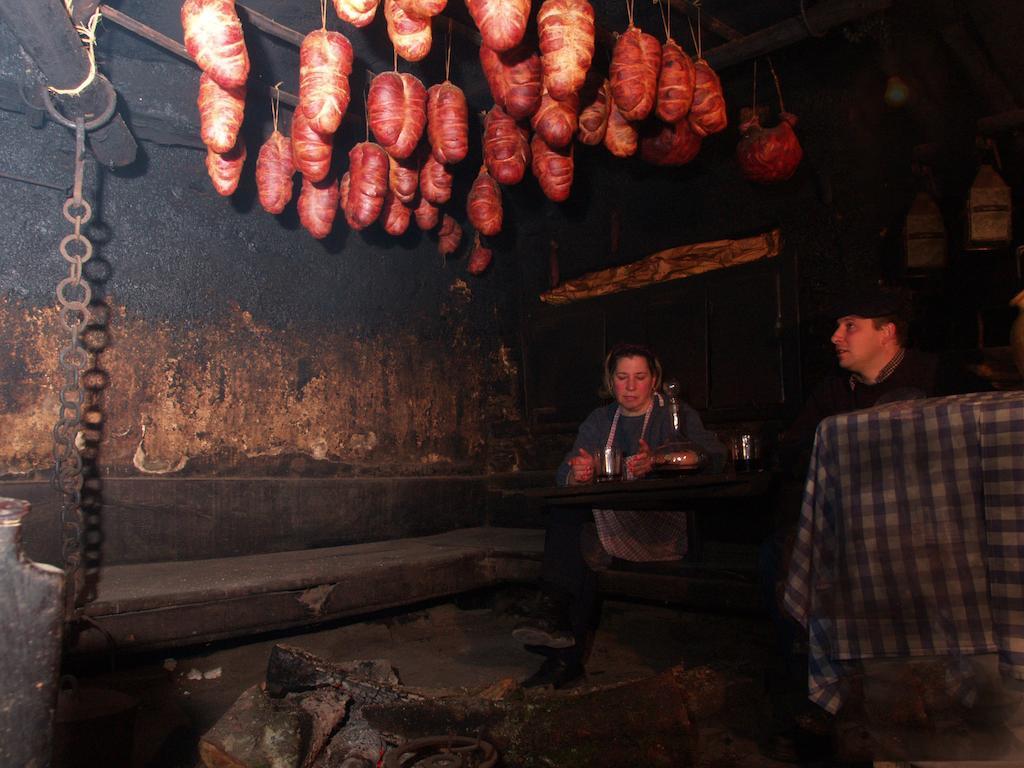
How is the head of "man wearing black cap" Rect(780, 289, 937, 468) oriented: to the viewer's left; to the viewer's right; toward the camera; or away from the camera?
to the viewer's left

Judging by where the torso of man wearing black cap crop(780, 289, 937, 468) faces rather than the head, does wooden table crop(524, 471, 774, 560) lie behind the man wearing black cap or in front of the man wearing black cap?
in front

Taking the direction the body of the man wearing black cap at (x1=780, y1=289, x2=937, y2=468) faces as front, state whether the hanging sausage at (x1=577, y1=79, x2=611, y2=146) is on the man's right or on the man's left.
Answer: on the man's right

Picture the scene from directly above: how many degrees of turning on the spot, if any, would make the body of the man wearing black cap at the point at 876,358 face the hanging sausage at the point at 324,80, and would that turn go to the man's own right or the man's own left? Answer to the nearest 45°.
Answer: approximately 45° to the man's own left

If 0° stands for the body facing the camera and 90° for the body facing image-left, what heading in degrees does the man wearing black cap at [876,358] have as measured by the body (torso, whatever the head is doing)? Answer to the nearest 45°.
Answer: approximately 45°

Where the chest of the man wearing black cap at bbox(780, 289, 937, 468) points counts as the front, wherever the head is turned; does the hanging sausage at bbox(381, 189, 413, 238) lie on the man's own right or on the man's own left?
on the man's own right

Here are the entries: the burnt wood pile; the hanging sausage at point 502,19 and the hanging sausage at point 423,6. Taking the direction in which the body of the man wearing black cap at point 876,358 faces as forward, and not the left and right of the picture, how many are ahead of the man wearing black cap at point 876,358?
3

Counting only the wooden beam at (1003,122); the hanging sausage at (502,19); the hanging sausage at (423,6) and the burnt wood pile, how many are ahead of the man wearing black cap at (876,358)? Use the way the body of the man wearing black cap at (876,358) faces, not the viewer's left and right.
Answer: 3

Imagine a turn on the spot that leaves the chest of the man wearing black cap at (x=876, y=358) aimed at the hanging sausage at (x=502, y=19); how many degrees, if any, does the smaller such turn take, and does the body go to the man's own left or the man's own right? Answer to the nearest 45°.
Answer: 0° — they already face it

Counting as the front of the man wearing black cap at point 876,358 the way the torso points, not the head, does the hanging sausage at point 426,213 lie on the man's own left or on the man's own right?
on the man's own right
